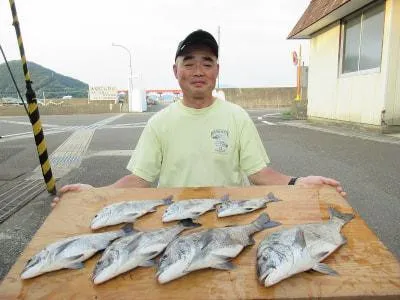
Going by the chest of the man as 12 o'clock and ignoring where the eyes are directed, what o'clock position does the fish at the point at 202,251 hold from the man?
The fish is roughly at 12 o'clock from the man.

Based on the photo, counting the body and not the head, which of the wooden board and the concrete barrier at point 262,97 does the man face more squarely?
the wooden board

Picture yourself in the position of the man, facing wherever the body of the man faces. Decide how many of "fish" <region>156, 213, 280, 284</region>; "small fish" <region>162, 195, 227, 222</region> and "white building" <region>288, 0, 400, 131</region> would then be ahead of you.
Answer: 2

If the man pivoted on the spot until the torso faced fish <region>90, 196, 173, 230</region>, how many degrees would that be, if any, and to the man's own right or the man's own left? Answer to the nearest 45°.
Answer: approximately 45° to the man's own right

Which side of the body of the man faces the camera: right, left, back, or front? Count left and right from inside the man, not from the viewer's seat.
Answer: front

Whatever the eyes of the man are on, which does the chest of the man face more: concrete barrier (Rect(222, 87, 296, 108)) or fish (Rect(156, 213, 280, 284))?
the fish

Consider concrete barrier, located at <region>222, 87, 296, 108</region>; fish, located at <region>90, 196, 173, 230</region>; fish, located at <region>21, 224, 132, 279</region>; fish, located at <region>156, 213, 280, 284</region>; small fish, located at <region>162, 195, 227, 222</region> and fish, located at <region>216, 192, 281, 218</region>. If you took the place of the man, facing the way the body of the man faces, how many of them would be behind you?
1

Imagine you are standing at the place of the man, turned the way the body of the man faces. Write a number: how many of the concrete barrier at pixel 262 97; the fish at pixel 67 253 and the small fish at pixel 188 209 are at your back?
1

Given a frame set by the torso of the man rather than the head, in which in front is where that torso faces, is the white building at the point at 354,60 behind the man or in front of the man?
behind

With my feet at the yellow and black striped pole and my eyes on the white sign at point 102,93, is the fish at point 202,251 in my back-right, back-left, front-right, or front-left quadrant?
back-right

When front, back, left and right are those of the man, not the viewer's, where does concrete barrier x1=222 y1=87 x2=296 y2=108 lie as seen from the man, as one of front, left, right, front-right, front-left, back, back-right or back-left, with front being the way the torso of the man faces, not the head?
back

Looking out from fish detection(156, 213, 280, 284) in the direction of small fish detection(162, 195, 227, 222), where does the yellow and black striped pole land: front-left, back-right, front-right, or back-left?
front-left

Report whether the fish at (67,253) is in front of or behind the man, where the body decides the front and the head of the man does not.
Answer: in front

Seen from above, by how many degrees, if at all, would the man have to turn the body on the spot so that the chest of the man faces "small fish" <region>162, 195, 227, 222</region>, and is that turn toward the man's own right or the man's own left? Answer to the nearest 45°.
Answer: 0° — they already face it

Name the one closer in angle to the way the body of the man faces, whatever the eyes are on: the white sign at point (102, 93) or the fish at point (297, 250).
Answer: the fish

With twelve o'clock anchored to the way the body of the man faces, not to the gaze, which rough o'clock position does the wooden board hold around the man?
The wooden board is roughly at 12 o'clock from the man.
